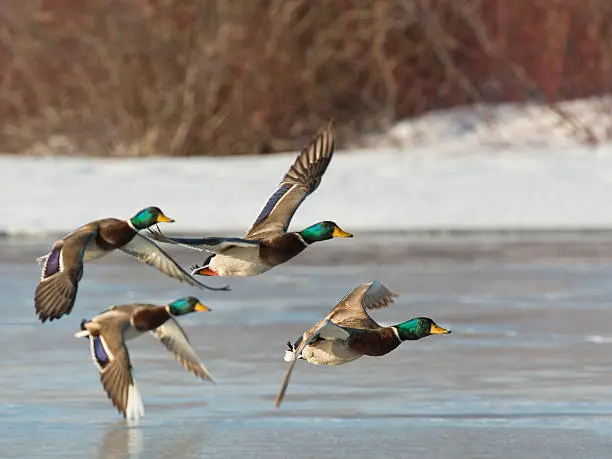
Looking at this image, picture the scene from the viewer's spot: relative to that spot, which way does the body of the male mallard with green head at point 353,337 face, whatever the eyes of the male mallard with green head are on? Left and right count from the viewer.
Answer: facing to the right of the viewer

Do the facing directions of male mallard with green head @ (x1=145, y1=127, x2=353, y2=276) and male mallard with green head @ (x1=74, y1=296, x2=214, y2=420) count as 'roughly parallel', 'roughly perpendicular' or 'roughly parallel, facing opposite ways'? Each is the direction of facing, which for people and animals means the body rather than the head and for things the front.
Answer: roughly parallel

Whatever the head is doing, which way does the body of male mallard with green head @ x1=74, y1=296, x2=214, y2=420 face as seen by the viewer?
to the viewer's right

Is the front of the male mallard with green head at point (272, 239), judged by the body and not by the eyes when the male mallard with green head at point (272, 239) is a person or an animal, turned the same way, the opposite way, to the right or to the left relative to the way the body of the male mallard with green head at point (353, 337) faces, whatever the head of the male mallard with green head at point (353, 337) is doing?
the same way

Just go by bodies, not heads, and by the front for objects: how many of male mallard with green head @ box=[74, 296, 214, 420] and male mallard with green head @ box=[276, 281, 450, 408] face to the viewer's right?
2

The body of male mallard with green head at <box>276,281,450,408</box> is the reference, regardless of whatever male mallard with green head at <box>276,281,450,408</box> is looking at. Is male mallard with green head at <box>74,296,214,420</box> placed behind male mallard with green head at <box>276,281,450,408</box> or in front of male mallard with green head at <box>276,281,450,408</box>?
behind

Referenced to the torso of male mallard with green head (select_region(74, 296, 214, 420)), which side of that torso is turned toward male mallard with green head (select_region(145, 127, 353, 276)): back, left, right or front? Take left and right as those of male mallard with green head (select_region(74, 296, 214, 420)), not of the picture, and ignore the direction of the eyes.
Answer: front

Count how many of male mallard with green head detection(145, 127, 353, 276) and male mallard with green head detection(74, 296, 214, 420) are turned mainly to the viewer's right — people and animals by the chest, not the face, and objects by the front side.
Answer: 2

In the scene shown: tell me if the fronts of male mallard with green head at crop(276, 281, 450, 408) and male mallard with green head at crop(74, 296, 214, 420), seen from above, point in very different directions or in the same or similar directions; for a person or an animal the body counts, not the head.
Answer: same or similar directions

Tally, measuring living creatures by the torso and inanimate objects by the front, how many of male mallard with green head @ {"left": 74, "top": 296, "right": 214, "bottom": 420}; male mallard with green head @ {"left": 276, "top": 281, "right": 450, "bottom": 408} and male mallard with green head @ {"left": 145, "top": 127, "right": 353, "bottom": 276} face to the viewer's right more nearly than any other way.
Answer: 3

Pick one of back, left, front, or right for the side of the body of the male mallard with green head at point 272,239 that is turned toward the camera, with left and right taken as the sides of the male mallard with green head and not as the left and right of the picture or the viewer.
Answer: right
